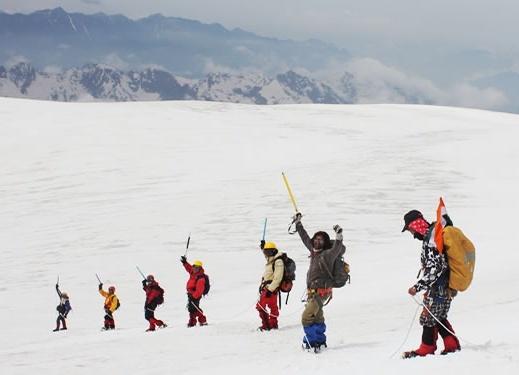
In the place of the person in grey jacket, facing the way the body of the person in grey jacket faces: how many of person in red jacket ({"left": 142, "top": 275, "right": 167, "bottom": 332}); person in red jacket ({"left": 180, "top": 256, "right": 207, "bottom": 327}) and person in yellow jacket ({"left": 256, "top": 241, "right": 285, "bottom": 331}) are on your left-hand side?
0

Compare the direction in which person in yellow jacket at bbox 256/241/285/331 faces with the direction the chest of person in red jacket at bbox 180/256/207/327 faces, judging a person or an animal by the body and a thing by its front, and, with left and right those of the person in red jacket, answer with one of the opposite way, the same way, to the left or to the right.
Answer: the same way

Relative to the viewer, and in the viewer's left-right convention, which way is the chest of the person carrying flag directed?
facing to the left of the viewer

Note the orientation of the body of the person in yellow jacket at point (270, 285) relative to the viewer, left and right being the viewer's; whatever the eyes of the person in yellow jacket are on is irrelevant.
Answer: facing the viewer and to the left of the viewer

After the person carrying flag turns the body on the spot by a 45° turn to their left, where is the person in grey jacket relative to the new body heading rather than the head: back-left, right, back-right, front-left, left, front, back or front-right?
right

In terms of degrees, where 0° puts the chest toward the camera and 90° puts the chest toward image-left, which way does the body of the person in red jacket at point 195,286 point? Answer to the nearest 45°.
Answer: approximately 45°

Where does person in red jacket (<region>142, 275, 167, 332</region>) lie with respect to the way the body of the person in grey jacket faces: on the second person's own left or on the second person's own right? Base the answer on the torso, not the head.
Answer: on the second person's own right

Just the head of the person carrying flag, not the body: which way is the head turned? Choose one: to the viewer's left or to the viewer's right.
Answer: to the viewer's left

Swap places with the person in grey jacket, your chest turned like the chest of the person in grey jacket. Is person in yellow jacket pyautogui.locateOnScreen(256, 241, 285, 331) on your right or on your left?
on your right

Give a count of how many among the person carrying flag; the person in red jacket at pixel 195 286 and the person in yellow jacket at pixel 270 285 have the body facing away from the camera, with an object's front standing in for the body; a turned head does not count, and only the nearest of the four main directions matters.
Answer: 0

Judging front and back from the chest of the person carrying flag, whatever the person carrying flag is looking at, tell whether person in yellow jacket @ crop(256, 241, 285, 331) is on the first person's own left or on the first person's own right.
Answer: on the first person's own right

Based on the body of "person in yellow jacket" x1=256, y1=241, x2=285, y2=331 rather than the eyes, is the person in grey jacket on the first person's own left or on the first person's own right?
on the first person's own left
